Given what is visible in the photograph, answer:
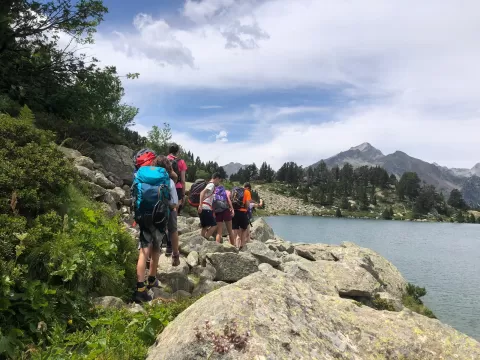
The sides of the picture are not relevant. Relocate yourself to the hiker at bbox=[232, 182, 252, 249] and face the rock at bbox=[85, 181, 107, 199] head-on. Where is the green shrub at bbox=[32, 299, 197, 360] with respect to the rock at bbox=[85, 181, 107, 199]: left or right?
left

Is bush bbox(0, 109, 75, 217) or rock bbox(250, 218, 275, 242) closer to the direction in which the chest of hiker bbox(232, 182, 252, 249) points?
the rock
